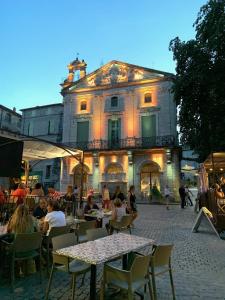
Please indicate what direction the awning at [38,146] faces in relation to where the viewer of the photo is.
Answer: facing to the right of the viewer

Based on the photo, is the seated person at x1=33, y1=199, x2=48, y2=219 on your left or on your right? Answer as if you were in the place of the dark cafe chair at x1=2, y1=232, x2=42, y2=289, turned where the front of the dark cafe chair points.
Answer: on your right

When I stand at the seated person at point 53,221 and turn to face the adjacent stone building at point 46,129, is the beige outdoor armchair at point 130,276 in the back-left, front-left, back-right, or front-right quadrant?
back-right

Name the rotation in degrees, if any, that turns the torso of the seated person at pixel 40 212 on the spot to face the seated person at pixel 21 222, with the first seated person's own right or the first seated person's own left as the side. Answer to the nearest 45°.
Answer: approximately 45° to the first seated person's own right

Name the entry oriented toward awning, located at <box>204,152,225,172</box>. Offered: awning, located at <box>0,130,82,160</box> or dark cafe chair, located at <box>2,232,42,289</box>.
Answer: awning, located at <box>0,130,82,160</box>

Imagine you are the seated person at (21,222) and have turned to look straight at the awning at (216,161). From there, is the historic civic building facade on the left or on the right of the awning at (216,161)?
left

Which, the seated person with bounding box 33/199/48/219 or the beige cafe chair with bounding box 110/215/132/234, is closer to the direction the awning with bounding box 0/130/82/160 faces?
the beige cafe chair
